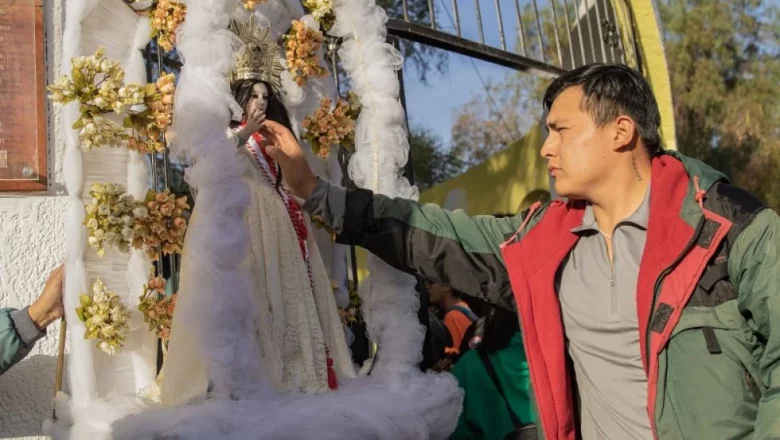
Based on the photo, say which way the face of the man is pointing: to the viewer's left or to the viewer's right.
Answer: to the viewer's left

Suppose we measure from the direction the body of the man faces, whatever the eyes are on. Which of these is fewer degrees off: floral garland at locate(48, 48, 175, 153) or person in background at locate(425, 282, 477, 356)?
the floral garland

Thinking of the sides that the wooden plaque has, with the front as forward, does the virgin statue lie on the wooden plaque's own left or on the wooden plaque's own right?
on the wooden plaque's own left

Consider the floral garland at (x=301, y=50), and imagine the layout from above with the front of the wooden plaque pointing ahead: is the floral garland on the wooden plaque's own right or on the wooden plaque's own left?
on the wooden plaque's own left

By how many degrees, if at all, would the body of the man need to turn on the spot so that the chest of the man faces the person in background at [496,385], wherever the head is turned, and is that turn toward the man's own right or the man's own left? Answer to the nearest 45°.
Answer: approximately 135° to the man's own right

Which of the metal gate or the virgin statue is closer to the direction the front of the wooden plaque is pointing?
the virgin statue

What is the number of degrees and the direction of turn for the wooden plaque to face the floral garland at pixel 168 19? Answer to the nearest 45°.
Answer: approximately 45° to its left

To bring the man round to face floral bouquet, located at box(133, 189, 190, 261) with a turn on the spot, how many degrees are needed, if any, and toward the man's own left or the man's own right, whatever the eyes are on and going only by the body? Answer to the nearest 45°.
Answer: approximately 45° to the man's own right

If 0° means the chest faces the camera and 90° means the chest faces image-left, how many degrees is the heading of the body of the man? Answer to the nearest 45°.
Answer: approximately 45°

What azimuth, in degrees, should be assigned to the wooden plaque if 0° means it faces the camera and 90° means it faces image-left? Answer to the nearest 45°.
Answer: approximately 0°

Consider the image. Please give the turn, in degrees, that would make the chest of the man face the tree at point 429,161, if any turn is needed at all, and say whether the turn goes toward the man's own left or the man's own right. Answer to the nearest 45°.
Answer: approximately 135° to the man's own right

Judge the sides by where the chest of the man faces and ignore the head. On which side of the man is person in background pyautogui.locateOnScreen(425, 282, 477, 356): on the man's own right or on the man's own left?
on the man's own right
